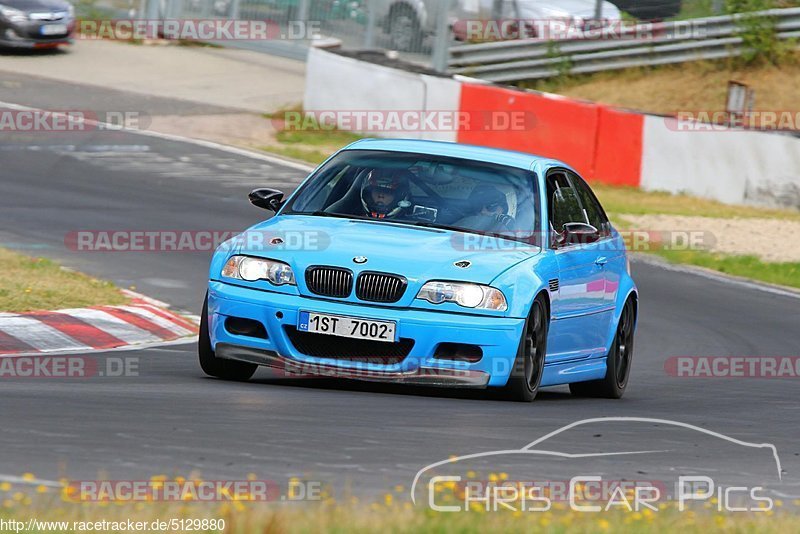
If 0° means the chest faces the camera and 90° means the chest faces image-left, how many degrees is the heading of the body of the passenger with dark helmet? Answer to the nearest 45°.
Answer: approximately 45°

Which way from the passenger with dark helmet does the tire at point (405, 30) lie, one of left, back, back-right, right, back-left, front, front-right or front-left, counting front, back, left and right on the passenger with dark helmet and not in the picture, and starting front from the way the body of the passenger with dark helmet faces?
back-right

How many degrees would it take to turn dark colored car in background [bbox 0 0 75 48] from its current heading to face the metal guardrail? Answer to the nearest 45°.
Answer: approximately 45° to its left

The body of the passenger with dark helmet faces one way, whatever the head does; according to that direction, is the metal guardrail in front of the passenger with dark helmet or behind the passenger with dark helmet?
behind

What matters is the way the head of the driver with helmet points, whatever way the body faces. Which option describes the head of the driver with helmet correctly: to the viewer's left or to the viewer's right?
to the viewer's left

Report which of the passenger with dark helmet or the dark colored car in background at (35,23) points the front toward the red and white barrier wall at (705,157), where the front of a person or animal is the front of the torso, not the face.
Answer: the dark colored car in background

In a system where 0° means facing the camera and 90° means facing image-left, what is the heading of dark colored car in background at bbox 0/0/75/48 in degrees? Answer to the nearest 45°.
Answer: approximately 315°

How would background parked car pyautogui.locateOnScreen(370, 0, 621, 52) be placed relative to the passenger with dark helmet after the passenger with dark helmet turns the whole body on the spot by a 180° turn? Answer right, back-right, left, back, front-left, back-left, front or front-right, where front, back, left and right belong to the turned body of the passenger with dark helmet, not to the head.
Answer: front-left

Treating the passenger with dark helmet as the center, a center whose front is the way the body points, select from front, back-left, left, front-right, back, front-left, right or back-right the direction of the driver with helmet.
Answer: right

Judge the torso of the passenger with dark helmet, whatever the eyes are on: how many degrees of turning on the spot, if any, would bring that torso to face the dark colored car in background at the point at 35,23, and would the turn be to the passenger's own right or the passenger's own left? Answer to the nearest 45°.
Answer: approximately 135° to the passenger's own right

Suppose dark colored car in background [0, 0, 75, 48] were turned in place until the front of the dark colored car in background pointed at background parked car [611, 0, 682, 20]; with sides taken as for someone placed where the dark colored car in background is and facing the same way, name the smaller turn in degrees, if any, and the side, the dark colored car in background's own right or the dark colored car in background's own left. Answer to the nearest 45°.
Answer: approximately 45° to the dark colored car in background's own left
